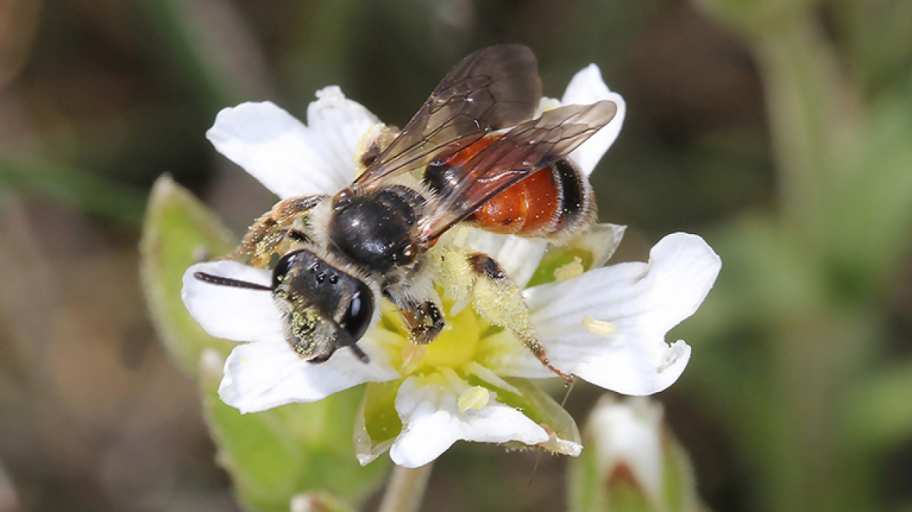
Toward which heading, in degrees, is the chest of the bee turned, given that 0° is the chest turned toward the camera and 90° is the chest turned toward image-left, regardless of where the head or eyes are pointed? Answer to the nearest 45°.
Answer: approximately 45°

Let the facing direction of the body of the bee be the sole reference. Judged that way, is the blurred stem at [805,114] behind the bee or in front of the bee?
behind
